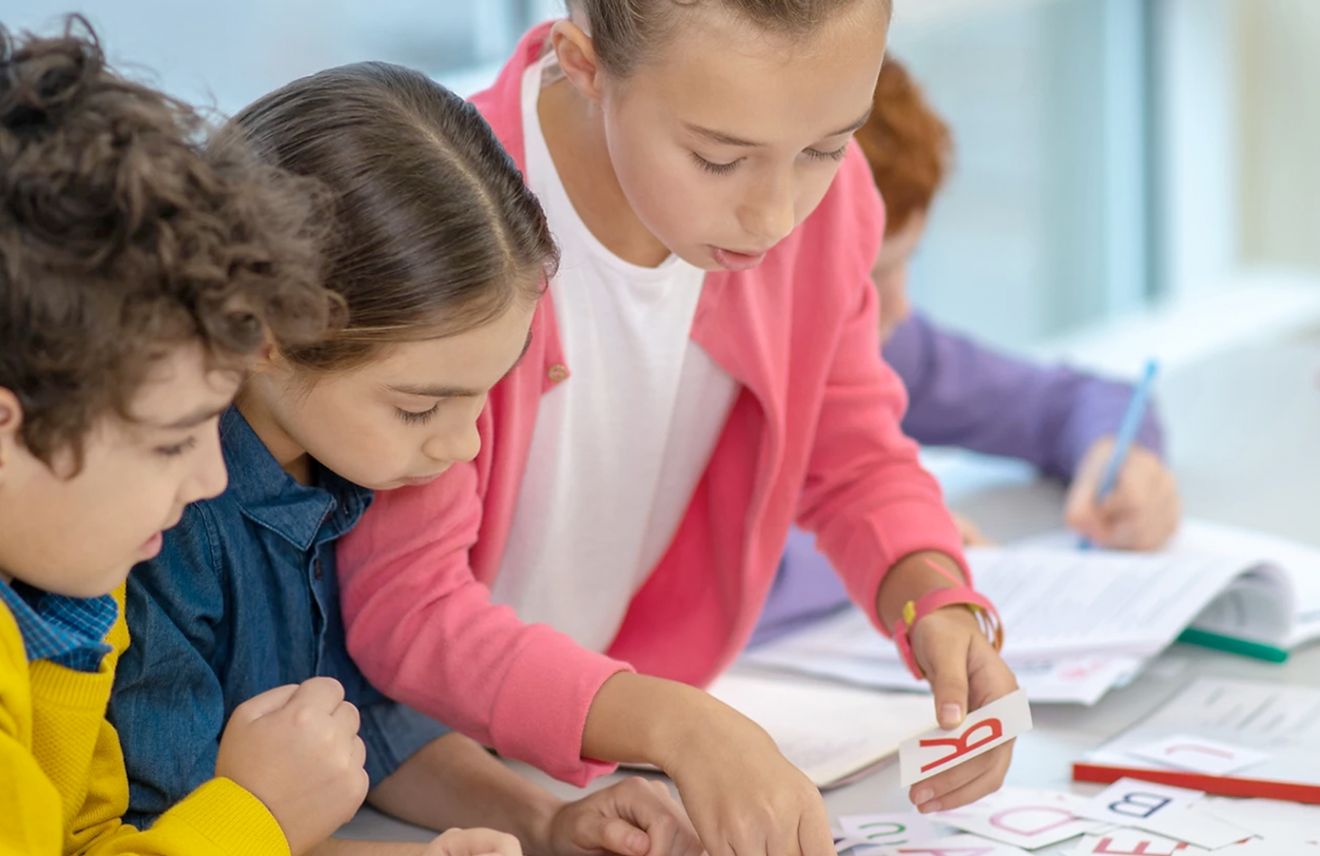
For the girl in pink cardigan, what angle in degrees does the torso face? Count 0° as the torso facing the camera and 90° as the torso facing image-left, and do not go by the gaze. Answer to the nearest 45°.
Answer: approximately 315°

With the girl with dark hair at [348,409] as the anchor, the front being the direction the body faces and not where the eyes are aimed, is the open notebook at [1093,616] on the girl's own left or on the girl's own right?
on the girl's own left

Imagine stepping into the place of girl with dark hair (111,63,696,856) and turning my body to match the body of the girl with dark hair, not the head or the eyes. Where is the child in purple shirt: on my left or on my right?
on my left

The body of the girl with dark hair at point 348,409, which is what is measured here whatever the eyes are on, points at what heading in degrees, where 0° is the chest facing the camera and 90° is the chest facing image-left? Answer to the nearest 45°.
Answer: approximately 315°

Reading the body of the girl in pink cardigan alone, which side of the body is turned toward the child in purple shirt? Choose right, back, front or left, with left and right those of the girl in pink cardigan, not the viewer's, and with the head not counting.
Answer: left
